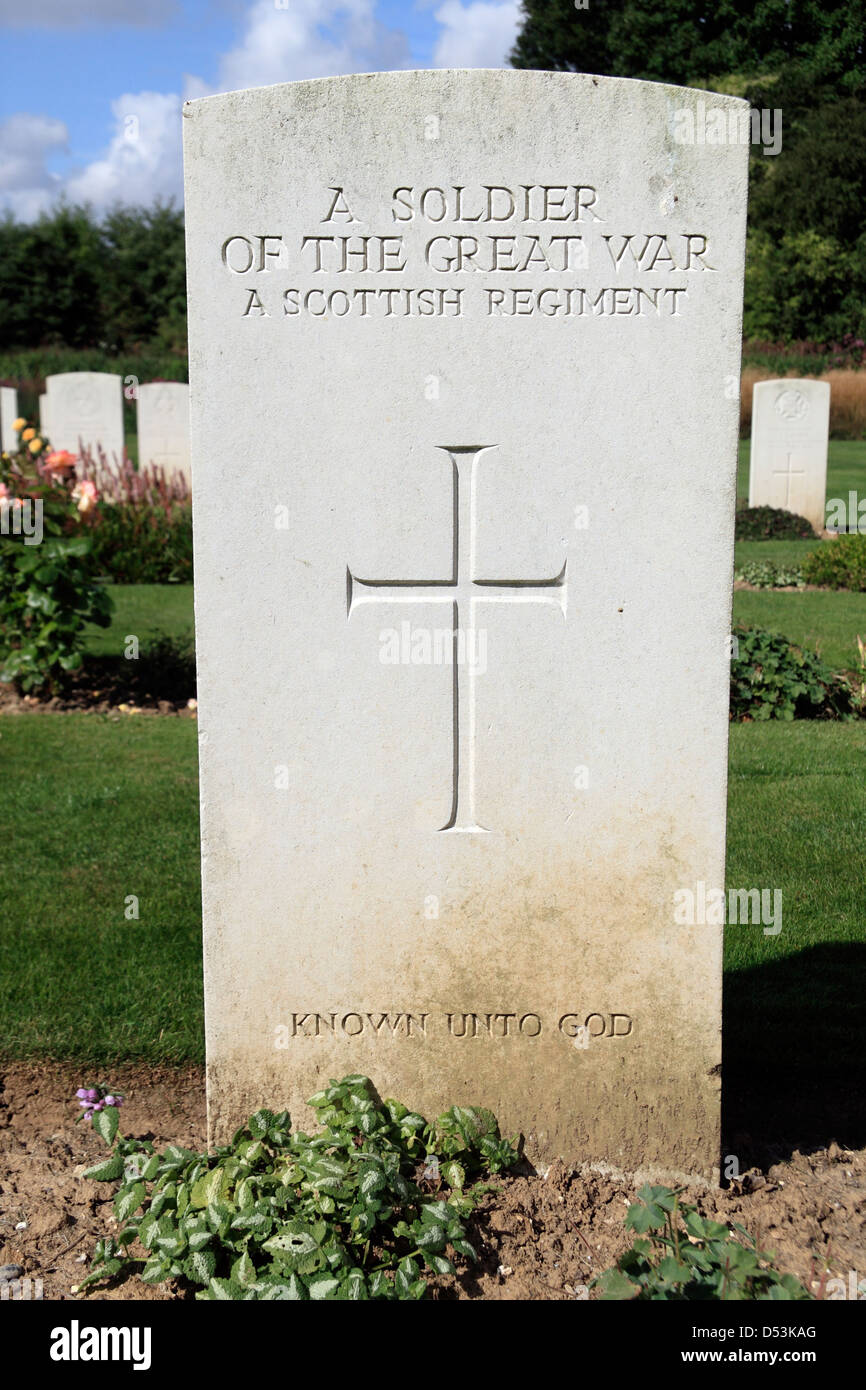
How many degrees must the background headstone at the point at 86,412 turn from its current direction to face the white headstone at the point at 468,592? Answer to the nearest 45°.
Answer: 0° — it already faces it

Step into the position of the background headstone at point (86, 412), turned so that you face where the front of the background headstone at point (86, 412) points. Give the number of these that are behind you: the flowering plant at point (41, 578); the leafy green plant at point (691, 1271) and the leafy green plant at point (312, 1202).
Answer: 0

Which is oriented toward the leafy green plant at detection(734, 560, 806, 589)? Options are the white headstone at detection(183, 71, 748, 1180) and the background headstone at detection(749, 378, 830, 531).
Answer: the background headstone

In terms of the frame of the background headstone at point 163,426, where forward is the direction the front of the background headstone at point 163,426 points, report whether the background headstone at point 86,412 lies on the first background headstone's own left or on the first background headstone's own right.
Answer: on the first background headstone's own right

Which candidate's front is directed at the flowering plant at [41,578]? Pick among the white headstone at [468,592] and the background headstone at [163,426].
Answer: the background headstone

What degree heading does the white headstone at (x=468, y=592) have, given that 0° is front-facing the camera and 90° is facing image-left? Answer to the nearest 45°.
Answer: approximately 0°

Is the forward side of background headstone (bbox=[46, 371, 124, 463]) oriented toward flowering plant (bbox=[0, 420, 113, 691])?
yes

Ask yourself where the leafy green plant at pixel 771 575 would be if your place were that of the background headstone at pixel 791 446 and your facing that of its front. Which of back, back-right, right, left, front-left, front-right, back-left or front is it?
front

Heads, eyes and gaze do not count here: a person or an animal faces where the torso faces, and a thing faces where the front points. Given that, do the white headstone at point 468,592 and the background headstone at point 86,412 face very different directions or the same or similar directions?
same or similar directions

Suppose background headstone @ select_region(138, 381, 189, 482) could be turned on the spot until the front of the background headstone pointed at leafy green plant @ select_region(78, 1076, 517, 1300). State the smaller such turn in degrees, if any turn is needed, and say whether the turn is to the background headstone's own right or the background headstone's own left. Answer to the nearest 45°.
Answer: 0° — it already faces it

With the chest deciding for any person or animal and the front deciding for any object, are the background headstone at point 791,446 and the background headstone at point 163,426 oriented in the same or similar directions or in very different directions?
same or similar directions

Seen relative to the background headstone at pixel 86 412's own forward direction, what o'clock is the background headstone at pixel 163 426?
the background headstone at pixel 163 426 is roughly at 10 o'clock from the background headstone at pixel 86 412.

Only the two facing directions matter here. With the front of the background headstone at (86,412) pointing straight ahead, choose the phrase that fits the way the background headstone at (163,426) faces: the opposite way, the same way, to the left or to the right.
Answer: the same way

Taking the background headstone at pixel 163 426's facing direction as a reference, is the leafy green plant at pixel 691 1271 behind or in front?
in front

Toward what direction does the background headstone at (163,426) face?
toward the camera

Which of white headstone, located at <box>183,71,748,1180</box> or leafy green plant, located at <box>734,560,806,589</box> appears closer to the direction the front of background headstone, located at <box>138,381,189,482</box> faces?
the white headstone

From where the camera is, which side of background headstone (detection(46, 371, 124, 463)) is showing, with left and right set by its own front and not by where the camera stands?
front

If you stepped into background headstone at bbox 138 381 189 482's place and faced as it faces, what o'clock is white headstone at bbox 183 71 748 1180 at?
The white headstone is roughly at 12 o'clock from the background headstone.
